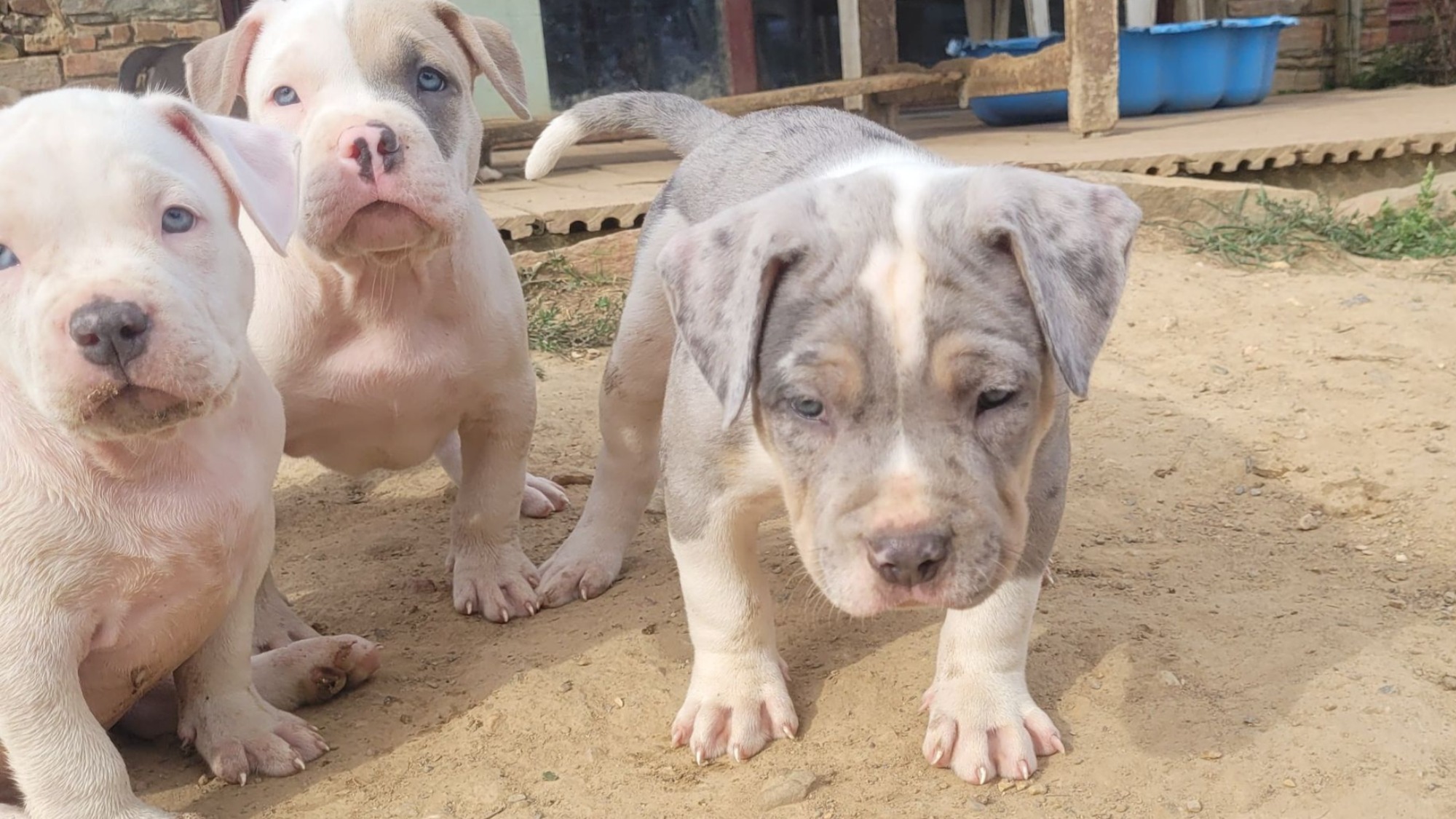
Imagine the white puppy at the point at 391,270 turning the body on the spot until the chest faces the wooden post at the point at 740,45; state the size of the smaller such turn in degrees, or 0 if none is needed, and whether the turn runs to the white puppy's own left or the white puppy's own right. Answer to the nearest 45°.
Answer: approximately 180°

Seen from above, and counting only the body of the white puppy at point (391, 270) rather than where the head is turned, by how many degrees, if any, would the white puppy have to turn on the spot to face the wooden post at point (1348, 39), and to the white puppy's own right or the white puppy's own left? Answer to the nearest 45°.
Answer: approximately 135° to the white puppy's own left

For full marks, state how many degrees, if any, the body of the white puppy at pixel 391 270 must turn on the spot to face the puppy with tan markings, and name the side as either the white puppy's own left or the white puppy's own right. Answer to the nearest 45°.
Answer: approximately 45° to the white puppy's own left

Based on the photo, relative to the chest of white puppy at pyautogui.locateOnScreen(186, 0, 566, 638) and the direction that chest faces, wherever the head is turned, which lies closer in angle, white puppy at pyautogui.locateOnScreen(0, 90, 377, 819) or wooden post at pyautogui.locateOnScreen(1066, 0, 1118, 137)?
the white puppy

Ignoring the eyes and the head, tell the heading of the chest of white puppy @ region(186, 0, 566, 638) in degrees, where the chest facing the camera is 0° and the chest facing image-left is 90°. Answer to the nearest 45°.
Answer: approximately 0°

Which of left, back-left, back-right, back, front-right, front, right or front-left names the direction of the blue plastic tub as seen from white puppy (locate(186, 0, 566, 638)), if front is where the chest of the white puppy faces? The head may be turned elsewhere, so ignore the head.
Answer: back-left

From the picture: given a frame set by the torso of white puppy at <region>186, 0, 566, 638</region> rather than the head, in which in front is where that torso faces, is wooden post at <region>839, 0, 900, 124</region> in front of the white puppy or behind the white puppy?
behind

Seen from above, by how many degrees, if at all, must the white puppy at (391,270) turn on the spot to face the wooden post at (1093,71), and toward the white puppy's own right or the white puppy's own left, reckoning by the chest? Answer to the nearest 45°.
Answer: approximately 135° to the white puppy's own left
